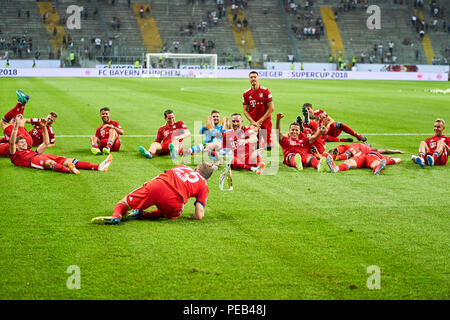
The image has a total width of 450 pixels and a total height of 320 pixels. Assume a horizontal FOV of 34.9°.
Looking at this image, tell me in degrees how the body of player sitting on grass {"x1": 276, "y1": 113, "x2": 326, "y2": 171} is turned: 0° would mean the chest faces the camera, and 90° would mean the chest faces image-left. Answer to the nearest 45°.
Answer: approximately 0°

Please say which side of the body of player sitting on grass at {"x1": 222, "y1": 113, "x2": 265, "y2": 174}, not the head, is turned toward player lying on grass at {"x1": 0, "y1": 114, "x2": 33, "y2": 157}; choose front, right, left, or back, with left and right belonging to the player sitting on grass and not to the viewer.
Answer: right

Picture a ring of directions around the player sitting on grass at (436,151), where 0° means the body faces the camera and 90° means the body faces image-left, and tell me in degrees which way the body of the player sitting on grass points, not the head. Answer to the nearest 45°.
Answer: approximately 45°

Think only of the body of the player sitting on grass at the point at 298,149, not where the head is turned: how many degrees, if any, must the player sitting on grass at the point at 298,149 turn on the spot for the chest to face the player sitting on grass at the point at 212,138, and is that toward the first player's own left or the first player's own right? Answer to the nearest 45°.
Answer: approximately 135° to the first player's own right

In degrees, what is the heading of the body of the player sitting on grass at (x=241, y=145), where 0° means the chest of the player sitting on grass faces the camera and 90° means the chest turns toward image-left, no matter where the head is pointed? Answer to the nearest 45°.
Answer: approximately 0°

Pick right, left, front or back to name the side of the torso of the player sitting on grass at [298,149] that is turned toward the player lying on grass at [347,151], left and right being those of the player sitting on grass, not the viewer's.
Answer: left

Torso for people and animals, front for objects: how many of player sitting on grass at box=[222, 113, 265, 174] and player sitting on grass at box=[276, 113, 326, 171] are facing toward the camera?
2

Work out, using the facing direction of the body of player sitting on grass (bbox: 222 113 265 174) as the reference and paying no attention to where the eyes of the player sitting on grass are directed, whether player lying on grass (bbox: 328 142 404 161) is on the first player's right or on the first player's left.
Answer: on the first player's left

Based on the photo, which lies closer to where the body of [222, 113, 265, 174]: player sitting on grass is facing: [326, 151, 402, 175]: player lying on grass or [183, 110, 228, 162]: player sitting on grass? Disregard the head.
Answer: the player lying on grass

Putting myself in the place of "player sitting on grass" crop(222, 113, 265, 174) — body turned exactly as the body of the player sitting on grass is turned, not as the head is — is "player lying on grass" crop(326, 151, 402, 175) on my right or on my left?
on my left
